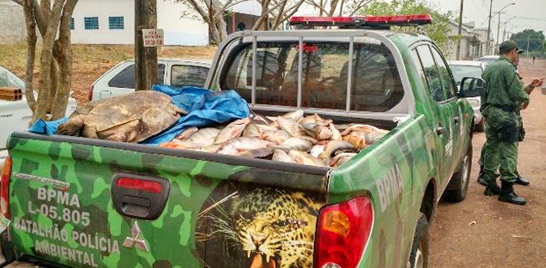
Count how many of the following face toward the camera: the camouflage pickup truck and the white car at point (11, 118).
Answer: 0

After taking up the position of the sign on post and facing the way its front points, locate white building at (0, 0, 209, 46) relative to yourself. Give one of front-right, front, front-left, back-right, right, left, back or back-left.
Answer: back

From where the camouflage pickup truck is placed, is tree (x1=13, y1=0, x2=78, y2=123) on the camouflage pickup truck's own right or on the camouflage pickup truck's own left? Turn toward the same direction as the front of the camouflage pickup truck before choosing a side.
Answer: on the camouflage pickup truck's own left

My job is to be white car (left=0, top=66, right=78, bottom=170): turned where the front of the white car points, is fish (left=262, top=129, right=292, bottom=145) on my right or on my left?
on my right

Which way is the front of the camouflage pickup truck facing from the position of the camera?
facing away from the viewer and to the right of the viewer

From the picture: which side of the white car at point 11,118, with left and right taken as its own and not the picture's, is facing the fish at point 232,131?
right

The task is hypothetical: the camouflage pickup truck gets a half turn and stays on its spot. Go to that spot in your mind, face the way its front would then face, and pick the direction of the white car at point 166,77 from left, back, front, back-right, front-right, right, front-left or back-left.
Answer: back-right

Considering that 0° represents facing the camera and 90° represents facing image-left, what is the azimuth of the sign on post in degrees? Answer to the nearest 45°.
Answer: approximately 0°

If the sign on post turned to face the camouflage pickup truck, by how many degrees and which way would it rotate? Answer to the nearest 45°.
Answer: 0° — it already faces it

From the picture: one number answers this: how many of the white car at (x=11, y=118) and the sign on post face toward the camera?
1
